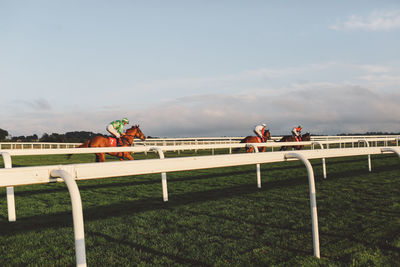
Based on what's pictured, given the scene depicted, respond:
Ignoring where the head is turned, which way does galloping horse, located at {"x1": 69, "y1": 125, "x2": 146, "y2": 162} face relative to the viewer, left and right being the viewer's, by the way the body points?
facing to the right of the viewer

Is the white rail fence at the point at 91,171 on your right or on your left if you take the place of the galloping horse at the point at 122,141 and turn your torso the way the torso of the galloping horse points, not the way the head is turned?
on your right

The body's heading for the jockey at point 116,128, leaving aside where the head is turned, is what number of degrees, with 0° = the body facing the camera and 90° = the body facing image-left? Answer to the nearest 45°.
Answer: approximately 270°

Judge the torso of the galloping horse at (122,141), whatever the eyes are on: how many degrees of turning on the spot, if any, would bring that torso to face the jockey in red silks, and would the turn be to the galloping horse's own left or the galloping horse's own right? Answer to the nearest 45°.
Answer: approximately 45° to the galloping horse's own left

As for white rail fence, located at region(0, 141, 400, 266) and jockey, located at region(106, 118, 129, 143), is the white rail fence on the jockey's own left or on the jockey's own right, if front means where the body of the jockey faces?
on the jockey's own right

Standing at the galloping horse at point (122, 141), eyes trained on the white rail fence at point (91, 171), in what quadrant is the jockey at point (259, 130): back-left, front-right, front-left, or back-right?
back-left

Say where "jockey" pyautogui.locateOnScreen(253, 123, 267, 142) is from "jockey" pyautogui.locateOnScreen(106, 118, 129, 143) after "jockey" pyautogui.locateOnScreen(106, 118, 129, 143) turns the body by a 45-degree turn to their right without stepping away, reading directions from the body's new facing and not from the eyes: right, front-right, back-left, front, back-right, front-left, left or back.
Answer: front-left

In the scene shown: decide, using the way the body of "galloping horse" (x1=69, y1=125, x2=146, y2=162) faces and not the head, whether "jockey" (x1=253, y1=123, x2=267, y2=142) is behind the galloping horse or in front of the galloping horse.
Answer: in front
